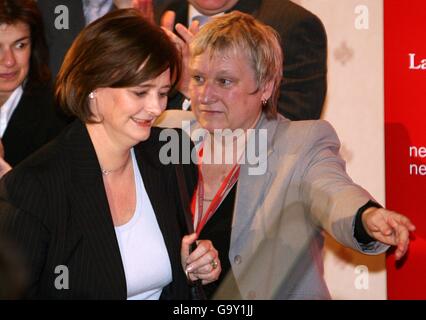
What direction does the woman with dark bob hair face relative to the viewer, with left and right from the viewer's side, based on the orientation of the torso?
facing the viewer and to the right of the viewer

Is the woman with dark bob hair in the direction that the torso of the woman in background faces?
no

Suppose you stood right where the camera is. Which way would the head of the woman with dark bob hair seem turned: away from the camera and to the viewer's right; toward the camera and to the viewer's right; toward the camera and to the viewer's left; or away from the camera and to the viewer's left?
toward the camera and to the viewer's right

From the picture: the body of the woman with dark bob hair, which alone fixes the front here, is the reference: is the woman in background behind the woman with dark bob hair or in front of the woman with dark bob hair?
behind

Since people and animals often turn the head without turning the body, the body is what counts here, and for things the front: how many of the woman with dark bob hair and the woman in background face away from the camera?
0
